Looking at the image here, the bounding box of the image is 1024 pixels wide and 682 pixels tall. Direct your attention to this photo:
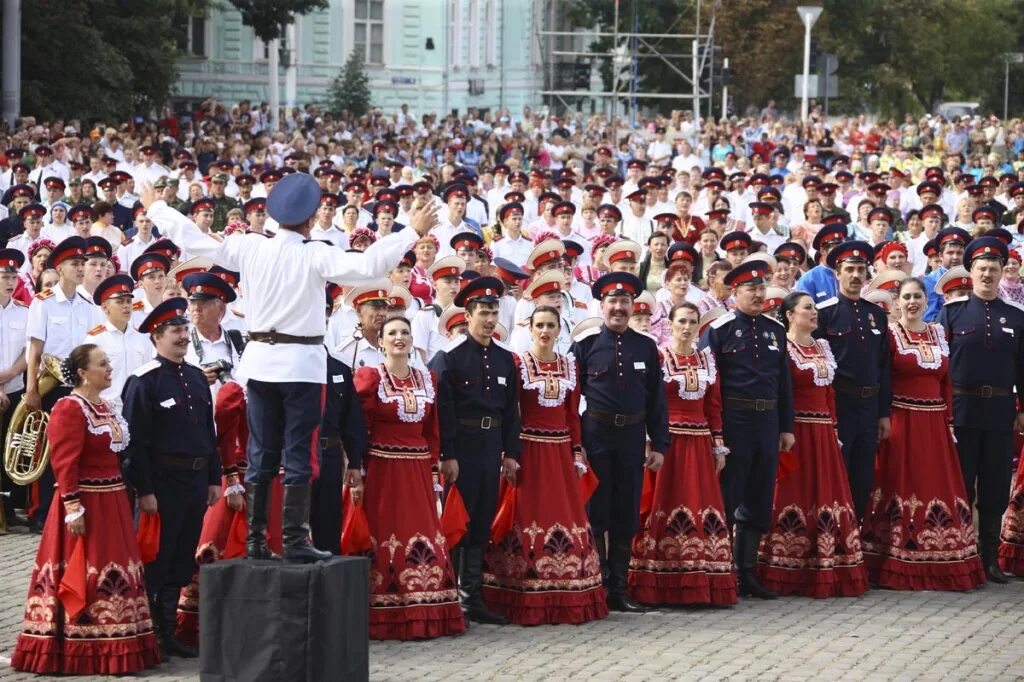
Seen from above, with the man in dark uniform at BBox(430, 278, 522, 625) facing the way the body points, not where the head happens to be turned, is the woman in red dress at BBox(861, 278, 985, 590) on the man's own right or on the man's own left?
on the man's own left

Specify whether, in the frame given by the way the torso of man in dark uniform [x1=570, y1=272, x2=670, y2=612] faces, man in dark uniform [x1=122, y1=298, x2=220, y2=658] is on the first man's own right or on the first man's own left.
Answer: on the first man's own right

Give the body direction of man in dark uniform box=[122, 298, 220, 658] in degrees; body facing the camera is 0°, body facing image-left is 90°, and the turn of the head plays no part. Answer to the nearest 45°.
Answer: approximately 315°

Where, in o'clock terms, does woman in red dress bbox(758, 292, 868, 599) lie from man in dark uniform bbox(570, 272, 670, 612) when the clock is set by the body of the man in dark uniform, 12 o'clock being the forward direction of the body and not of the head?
The woman in red dress is roughly at 8 o'clock from the man in dark uniform.

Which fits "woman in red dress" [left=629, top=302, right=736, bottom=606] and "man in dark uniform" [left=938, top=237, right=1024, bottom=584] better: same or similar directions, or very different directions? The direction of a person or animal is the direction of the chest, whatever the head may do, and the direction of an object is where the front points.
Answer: same or similar directions

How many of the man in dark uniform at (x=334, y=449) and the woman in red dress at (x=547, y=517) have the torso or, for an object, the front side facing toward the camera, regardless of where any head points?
2

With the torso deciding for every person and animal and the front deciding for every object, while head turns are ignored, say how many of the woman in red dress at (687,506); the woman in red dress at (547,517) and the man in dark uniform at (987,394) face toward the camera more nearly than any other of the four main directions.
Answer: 3

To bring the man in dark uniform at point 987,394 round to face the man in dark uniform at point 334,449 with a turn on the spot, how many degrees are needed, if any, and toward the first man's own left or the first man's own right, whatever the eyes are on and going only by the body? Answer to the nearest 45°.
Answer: approximately 45° to the first man's own right

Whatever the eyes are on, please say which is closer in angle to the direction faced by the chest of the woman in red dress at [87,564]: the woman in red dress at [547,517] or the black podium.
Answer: the black podium

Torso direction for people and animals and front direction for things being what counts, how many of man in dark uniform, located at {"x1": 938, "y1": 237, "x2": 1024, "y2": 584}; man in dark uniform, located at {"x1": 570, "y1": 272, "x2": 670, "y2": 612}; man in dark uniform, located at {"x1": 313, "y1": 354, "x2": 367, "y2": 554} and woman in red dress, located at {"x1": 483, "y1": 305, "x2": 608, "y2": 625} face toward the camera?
4

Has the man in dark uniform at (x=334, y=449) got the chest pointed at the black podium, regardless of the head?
yes

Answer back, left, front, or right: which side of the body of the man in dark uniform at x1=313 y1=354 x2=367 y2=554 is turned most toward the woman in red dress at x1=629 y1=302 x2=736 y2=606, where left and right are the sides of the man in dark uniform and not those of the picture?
left
